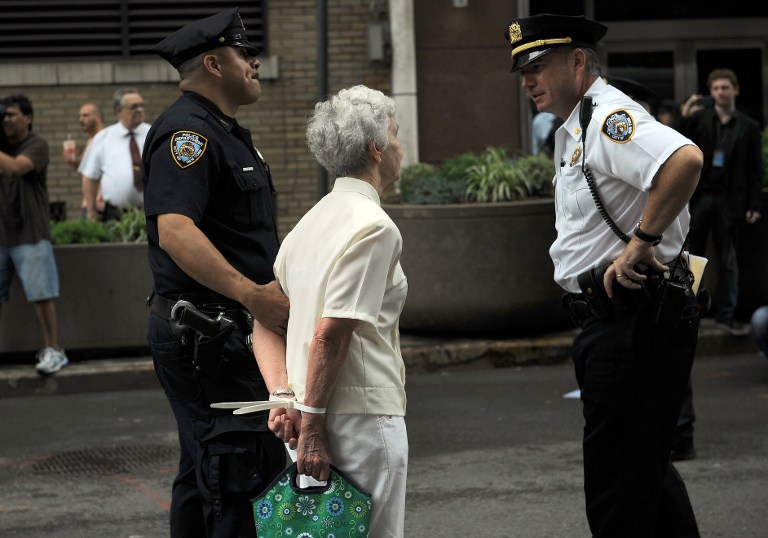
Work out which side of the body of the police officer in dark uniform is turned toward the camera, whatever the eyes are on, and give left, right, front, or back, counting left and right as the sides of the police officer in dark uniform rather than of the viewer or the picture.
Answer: right

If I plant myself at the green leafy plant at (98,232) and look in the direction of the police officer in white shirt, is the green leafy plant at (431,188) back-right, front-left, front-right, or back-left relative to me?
front-left

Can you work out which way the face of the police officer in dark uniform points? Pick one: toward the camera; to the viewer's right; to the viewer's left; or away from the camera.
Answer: to the viewer's right

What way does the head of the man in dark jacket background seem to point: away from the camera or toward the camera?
toward the camera

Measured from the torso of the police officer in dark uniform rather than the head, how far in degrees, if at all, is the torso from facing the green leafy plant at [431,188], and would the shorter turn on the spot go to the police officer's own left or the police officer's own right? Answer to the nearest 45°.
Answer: approximately 90° to the police officer's own left

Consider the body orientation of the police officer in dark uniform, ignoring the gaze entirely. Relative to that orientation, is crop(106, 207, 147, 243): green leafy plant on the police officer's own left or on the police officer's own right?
on the police officer's own left

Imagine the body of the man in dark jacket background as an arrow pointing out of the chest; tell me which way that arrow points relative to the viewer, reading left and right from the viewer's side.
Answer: facing the viewer

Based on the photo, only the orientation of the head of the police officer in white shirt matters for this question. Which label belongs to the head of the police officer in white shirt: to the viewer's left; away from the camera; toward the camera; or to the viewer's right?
to the viewer's left

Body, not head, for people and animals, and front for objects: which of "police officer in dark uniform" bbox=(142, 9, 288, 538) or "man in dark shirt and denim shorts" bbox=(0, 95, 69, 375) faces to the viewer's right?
the police officer in dark uniform

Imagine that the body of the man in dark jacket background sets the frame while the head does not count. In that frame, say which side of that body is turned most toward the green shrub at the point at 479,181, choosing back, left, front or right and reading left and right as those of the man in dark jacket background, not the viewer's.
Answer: right

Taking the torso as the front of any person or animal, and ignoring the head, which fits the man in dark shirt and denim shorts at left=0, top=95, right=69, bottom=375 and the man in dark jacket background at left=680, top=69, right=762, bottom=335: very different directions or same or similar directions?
same or similar directions

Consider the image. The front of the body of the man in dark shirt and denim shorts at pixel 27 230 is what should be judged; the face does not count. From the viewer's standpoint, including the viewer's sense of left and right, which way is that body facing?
facing the viewer and to the left of the viewer

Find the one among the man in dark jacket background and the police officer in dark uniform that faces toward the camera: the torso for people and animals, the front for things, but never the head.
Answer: the man in dark jacket background

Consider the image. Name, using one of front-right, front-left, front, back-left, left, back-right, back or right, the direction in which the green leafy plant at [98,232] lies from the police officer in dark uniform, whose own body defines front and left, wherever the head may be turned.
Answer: left
